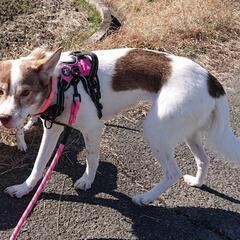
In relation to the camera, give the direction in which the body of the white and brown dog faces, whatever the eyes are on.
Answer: to the viewer's left
